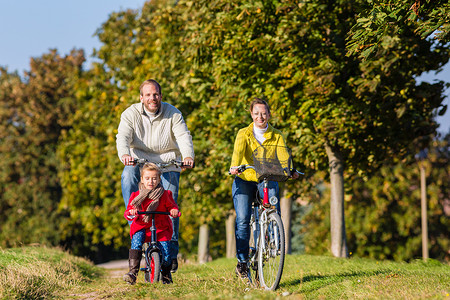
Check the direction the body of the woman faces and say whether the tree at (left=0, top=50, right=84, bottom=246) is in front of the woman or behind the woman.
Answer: behind

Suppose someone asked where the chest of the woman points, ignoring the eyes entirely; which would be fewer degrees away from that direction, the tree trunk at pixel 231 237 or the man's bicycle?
the man's bicycle

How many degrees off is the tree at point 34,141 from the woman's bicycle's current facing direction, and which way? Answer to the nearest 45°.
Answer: approximately 135° to its right

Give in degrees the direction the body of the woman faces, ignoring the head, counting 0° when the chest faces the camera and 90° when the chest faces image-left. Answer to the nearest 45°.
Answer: approximately 0°
